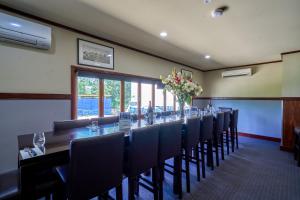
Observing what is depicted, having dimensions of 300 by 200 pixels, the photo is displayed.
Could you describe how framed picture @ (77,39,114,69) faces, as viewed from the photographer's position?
facing the viewer and to the right of the viewer

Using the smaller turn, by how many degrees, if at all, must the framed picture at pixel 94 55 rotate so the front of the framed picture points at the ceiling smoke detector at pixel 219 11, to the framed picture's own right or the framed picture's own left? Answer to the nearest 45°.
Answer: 0° — it already faces it

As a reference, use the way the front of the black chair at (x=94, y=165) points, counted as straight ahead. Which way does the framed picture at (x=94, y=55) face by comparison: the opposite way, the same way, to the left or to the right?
the opposite way

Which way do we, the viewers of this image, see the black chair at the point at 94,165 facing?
facing away from the viewer and to the left of the viewer

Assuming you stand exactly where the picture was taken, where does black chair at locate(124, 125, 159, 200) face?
facing away from the viewer and to the left of the viewer

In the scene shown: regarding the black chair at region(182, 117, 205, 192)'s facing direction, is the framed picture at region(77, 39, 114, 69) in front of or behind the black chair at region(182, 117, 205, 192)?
in front

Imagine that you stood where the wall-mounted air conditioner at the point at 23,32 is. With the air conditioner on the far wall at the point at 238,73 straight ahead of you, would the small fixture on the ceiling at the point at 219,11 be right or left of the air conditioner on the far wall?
right

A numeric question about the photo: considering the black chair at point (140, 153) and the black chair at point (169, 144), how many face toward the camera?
0

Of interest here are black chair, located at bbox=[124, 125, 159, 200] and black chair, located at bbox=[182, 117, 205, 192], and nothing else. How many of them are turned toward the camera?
0

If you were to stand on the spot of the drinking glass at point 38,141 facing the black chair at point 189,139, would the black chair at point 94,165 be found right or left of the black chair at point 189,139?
right

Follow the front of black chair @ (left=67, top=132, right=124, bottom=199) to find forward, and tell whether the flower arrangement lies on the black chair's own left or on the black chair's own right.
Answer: on the black chair's own right

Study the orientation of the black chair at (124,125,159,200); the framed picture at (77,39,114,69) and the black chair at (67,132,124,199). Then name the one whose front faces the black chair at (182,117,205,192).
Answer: the framed picture

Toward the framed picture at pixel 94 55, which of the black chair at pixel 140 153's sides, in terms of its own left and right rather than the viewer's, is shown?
front
